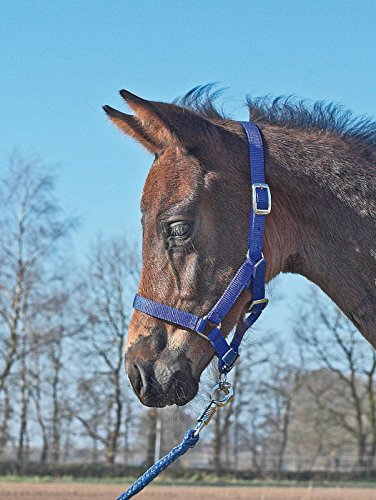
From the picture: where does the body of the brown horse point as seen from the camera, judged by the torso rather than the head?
to the viewer's left
